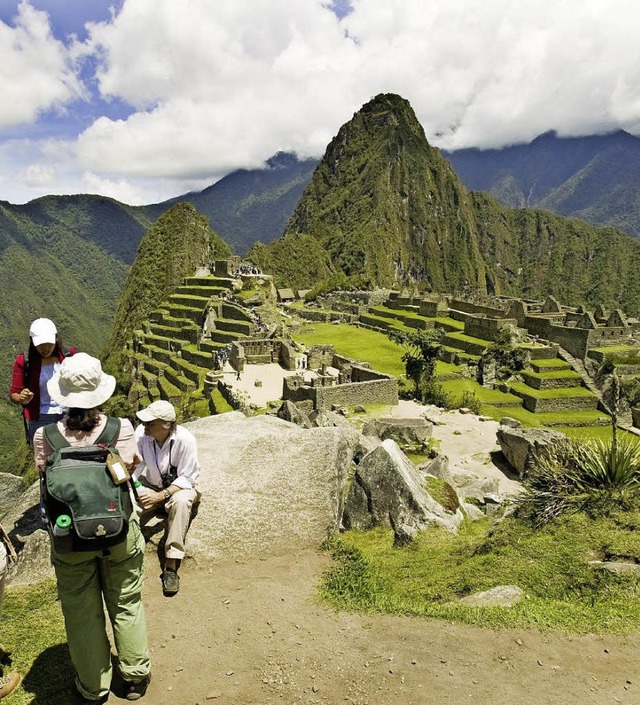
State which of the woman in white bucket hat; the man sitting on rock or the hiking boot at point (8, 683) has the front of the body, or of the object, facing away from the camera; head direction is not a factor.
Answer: the woman in white bucket hat

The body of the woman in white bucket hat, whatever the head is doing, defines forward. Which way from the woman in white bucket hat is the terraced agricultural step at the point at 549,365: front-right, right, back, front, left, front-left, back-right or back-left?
front-right

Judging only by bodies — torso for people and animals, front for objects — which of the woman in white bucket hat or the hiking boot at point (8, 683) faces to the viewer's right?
the hiking boot

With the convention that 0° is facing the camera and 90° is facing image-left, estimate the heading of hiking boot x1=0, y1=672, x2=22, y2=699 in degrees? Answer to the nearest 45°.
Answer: approximately 270°

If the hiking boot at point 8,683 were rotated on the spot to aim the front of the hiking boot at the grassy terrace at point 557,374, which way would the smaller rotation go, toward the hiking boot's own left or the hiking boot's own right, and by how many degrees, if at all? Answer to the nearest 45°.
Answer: approximately 45° to the hiking boot's own left

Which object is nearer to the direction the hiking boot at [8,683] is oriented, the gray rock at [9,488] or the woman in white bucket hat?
the woman in white bucket hat

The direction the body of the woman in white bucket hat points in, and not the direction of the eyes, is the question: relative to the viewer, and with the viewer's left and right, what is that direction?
facing away from the viewer

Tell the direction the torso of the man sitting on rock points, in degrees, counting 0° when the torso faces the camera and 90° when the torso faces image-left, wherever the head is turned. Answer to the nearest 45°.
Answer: approximately 45°

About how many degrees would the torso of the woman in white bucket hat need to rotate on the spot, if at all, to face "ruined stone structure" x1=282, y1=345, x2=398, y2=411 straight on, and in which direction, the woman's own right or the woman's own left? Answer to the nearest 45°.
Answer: approximately 45° to the woman's own right

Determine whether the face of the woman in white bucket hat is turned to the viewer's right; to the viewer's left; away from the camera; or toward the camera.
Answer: away from the camera

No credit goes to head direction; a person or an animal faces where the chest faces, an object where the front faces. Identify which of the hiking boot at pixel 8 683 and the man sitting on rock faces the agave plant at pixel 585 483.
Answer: the hiking boot

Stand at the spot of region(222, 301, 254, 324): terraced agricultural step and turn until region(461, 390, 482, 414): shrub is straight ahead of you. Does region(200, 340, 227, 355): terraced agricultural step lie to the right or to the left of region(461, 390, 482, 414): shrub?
right

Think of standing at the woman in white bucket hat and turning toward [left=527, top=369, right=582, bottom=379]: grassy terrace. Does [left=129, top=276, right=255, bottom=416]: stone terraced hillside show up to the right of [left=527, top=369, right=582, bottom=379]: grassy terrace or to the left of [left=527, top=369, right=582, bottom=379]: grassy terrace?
left
